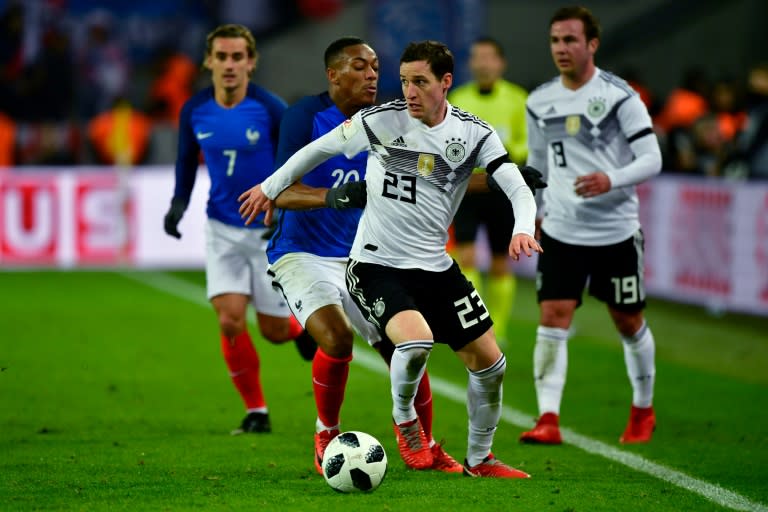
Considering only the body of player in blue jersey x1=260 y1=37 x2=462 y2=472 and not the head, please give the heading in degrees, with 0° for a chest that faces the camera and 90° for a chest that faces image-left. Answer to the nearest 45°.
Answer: approximately 315°

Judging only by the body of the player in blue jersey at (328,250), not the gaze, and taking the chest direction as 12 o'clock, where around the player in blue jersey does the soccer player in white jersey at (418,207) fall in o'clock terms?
The soccer player in white jersey is roughly at 12 o'clock from the player in blue jersey.

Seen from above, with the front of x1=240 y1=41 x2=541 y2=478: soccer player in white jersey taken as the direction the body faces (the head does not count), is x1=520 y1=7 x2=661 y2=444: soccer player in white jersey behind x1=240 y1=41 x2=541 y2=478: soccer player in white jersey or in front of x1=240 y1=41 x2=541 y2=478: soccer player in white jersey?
behind

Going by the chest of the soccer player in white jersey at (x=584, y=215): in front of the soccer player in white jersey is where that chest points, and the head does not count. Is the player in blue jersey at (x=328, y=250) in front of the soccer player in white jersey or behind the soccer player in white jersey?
in front

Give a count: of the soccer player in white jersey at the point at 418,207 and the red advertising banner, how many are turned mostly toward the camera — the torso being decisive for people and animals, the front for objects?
2

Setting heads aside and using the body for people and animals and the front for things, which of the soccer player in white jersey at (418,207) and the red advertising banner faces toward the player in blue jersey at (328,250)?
the red advertising banner
